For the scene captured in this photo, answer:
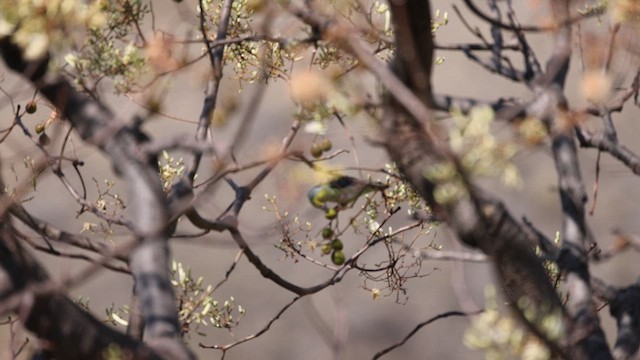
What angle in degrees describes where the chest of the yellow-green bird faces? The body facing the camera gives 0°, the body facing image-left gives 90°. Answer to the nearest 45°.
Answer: approximately 90°
